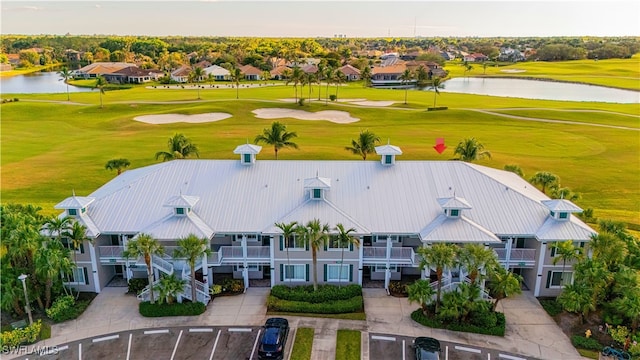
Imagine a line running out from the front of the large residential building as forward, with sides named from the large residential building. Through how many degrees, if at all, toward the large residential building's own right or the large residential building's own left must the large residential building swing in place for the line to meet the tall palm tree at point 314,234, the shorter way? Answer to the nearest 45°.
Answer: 0° — it already faces it

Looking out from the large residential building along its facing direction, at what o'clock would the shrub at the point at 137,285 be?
The shrub is roughly at 3 o'clock from the large residential building.

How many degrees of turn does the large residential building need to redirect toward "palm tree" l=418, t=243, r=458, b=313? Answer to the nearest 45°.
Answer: approximately 45° to its left

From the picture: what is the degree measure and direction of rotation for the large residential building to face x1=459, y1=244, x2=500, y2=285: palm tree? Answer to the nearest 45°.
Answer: approximately 45° to its left

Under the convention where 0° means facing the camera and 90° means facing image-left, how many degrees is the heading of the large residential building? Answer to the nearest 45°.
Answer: approximately 0°

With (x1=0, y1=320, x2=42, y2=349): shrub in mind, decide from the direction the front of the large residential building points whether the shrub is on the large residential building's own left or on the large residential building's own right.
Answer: on the large residential building's own right
